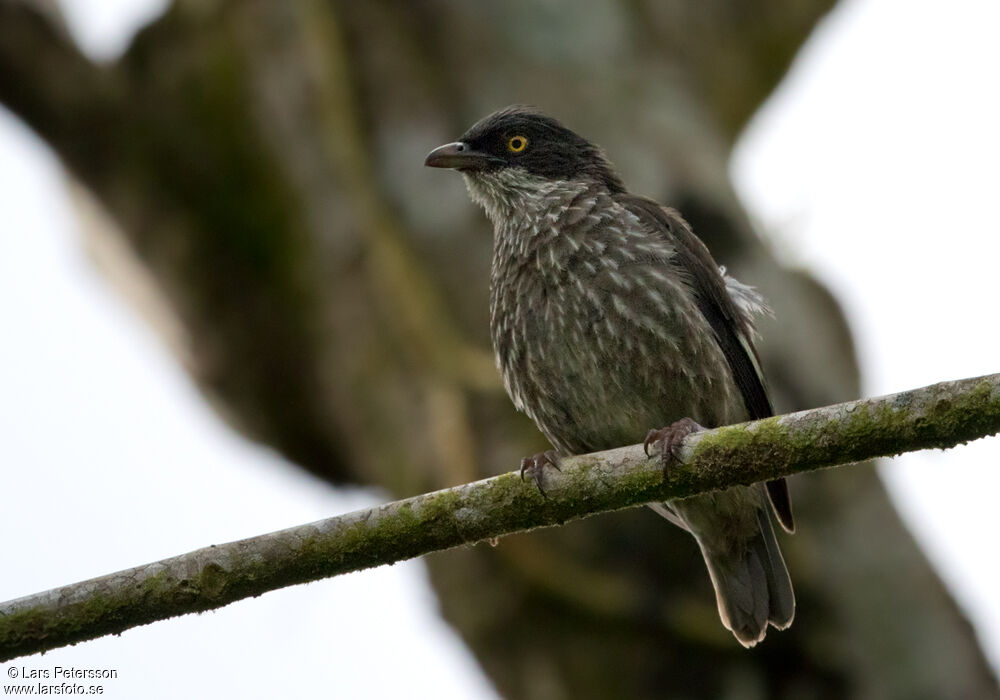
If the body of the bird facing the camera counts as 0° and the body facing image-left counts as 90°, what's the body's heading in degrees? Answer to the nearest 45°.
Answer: approximately 45°
